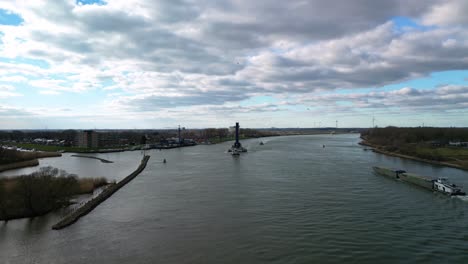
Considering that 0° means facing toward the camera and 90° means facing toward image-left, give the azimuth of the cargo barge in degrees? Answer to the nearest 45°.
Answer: approximately 135°
